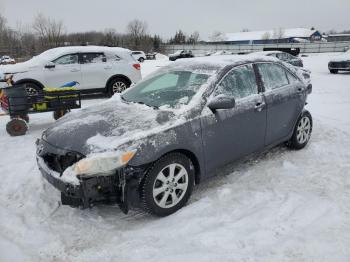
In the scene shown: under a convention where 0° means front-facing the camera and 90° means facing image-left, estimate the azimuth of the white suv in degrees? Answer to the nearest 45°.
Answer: approximately 90°
